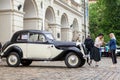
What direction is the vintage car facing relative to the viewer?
to the viewer's right
